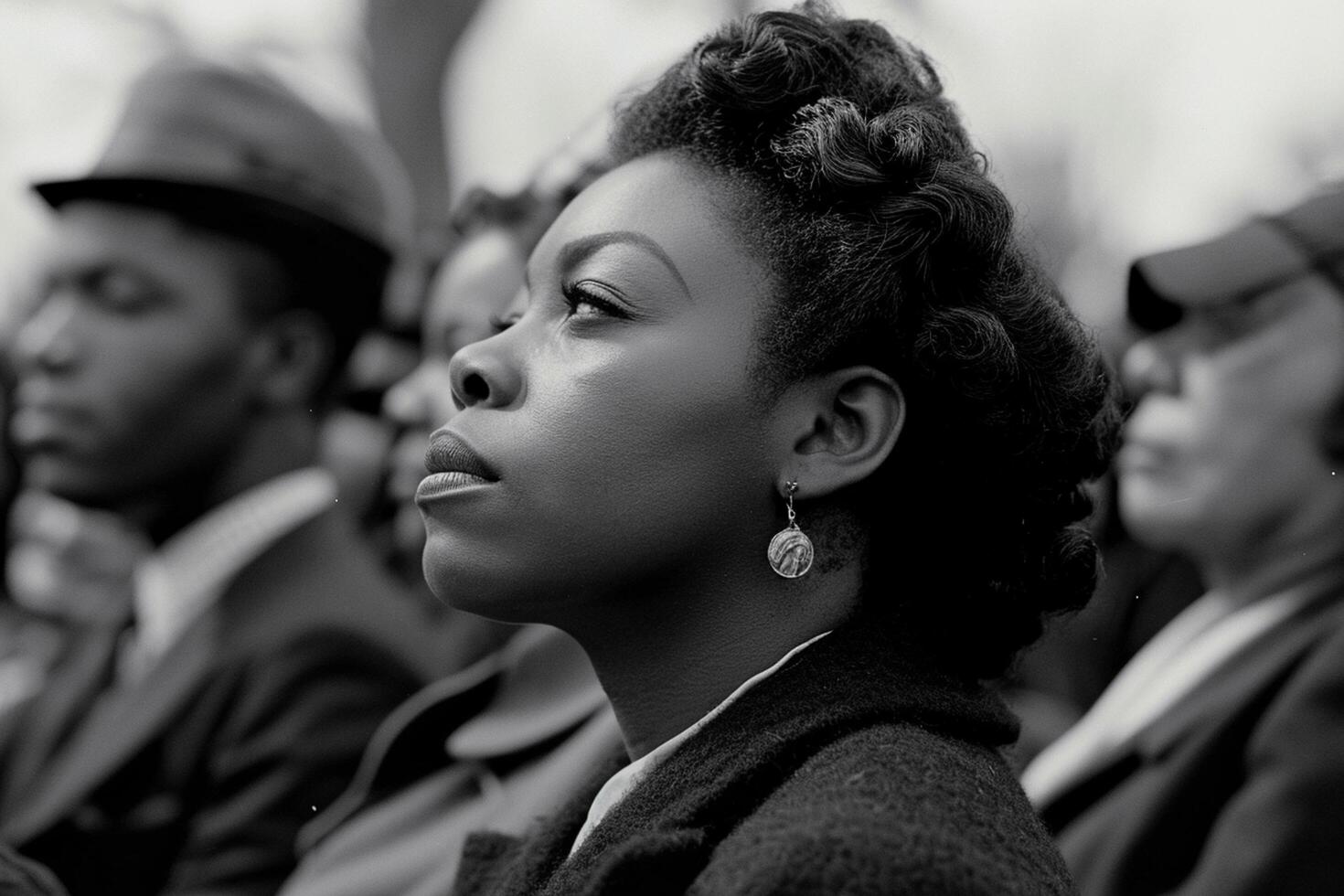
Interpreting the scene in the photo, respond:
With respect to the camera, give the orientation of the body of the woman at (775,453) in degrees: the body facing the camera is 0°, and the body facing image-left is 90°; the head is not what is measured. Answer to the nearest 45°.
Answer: approximately 90°

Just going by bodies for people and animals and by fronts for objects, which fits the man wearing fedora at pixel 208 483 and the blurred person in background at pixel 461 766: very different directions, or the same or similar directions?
same or similar directions

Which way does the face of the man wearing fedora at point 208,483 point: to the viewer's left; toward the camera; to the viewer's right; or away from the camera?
to the viewer's left

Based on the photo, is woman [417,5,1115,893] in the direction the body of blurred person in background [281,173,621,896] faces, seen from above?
no

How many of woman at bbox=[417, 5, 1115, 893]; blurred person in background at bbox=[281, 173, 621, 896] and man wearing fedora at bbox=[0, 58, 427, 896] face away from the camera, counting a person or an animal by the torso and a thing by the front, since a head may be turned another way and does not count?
0

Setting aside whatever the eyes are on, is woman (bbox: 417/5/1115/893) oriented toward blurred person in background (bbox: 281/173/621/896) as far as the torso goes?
no

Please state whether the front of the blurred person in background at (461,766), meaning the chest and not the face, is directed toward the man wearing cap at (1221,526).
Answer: no

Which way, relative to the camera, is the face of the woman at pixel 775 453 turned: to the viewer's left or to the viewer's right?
to the viewer's left

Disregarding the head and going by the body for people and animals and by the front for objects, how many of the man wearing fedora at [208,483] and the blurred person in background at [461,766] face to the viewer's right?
0

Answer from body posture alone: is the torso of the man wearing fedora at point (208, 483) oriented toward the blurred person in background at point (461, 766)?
no

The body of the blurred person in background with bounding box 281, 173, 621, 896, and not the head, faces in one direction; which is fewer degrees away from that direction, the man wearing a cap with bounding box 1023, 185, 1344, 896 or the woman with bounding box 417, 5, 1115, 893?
the woman

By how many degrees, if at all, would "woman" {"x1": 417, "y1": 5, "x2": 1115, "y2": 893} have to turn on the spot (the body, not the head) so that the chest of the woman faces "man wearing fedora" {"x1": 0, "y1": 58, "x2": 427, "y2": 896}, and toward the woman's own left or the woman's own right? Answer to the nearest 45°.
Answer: approximately 45° to the woman's own right

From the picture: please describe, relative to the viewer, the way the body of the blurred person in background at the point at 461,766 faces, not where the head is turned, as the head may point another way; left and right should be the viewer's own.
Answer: facing the viewer and to the left of the viewer
